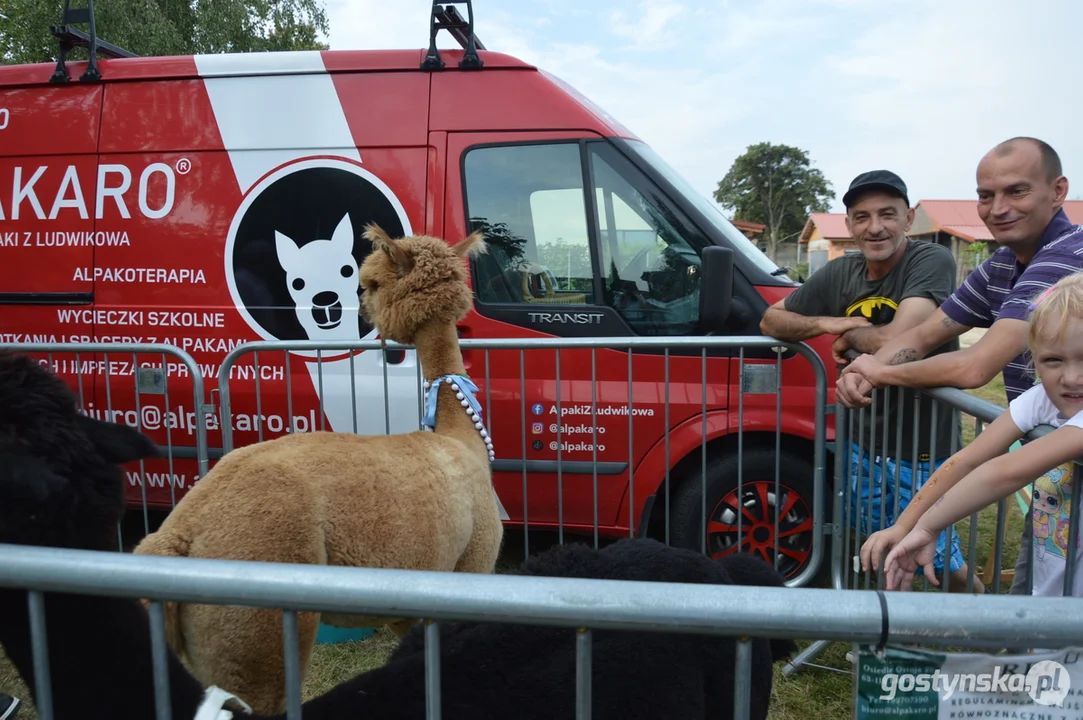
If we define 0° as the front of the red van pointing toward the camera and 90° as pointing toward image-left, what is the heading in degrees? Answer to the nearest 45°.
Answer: approximately 270°

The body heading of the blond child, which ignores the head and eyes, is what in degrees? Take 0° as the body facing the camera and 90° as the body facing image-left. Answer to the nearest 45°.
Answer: approximately 45°

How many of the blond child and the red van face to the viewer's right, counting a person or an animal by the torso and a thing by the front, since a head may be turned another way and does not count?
1

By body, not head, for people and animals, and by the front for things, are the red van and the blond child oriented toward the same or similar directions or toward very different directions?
very different directions

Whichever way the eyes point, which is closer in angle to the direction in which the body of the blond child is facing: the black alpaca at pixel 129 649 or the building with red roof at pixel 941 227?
the black alpaca

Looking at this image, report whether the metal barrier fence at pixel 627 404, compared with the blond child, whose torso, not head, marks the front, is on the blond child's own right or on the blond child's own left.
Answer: on the blond child's own right

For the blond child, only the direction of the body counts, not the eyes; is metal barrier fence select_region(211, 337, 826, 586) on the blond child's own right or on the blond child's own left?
on the blond child's own right
